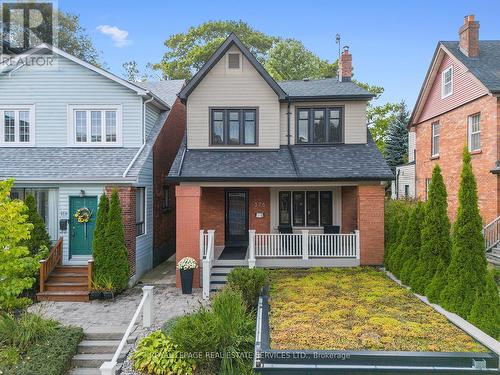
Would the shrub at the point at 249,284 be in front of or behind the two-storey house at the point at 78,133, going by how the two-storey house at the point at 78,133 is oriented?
in front

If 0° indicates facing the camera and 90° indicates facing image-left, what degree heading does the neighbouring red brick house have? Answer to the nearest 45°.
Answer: approximately 315°

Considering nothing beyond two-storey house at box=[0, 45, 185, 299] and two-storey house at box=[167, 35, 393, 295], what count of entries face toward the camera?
2

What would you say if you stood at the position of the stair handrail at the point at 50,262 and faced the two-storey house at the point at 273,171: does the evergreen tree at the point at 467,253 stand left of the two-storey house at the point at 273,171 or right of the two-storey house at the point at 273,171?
right

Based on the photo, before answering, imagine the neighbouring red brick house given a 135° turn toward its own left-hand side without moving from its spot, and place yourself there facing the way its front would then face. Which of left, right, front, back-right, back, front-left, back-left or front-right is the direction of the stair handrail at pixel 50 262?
back-left

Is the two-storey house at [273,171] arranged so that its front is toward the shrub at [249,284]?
yes

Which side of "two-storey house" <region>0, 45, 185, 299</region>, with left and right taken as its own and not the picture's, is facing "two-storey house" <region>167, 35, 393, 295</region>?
left

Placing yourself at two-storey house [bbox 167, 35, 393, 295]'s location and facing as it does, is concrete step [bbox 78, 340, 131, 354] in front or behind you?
in front

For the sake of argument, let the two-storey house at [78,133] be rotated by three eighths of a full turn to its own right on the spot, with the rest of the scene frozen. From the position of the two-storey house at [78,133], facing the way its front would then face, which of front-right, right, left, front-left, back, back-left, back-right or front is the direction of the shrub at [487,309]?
back

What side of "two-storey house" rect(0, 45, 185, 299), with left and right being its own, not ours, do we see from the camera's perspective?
front

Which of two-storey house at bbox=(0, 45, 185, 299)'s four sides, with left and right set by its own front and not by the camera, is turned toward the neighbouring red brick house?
left

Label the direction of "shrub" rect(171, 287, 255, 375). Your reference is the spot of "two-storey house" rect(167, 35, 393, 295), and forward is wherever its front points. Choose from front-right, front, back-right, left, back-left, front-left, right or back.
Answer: front

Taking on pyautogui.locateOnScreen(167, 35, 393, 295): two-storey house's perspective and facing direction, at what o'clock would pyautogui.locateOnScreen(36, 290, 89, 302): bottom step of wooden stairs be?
The bottom step of wooden stairs is roughly at 2 o'clock from the two-storey house.
